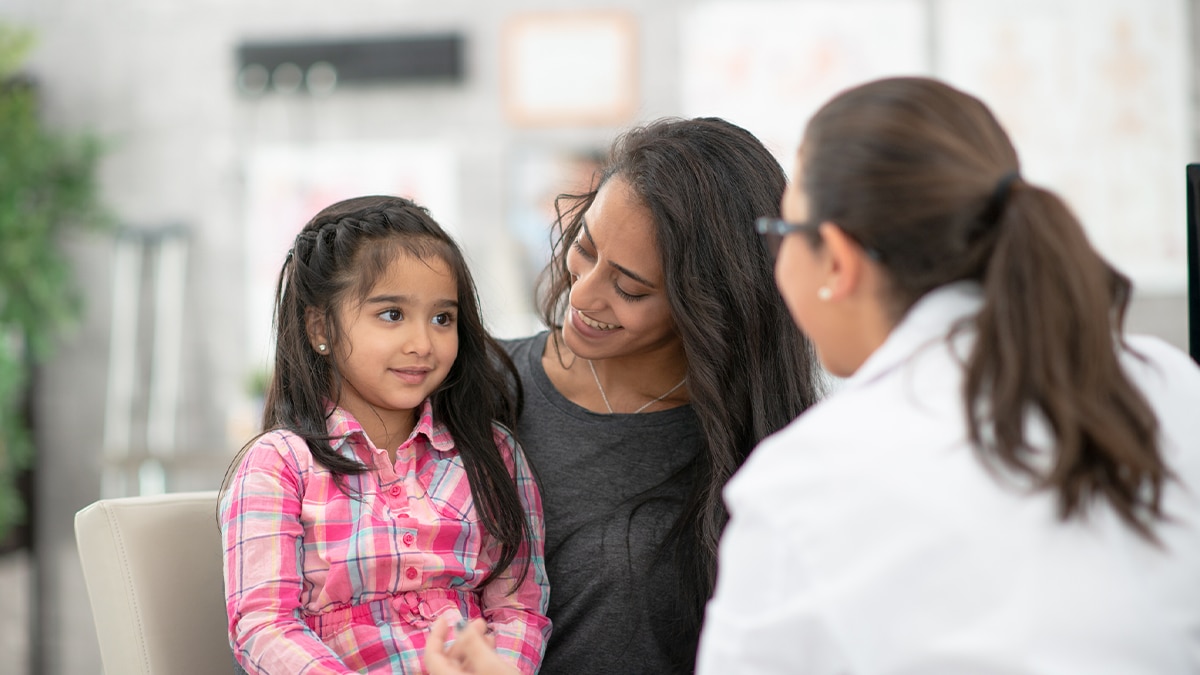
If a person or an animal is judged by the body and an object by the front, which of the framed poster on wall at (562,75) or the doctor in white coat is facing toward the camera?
the framed poster on wall

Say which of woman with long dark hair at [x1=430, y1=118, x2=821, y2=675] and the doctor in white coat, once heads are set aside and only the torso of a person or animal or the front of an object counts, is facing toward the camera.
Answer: the woman with long dark hair

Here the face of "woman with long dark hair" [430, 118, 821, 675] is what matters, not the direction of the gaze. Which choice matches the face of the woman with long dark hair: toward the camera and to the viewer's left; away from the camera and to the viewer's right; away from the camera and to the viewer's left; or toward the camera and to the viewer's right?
toward the camera and to the viewer's left

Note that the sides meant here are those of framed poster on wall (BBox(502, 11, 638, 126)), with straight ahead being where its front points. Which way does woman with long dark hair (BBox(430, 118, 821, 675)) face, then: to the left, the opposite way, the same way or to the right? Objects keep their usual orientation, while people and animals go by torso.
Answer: the same way

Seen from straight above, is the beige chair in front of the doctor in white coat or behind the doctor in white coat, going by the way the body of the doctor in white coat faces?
in front

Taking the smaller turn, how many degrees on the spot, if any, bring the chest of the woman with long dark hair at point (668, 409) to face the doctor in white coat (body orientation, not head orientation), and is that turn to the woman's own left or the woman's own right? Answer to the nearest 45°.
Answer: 0° — they already face them

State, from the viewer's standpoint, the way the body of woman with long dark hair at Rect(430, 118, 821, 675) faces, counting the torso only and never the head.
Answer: toward the camera

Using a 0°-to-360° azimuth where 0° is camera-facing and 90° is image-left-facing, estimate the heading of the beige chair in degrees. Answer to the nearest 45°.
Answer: approximately 315°

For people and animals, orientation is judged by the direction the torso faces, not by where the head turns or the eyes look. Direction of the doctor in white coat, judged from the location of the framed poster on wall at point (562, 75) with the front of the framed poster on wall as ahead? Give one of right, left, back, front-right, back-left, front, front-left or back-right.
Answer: front

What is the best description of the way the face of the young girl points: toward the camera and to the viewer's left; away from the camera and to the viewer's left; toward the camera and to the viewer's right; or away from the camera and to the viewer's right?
toward the camera and to the viewer's right

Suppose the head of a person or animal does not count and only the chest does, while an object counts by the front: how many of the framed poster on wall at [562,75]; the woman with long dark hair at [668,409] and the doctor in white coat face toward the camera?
2

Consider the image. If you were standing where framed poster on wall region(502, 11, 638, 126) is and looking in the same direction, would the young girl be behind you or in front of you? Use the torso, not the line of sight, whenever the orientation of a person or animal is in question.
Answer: in front

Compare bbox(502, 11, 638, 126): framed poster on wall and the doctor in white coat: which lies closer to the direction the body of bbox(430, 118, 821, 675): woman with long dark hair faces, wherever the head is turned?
the doctor in white coat

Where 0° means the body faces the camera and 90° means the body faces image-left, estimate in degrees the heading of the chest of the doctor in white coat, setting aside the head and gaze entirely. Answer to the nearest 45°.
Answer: approximately 135°

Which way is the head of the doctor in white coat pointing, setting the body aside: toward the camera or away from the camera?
away from the camera

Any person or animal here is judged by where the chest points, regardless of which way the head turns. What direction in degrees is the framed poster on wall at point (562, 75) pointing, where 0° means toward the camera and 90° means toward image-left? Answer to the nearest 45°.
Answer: approximately 0°
